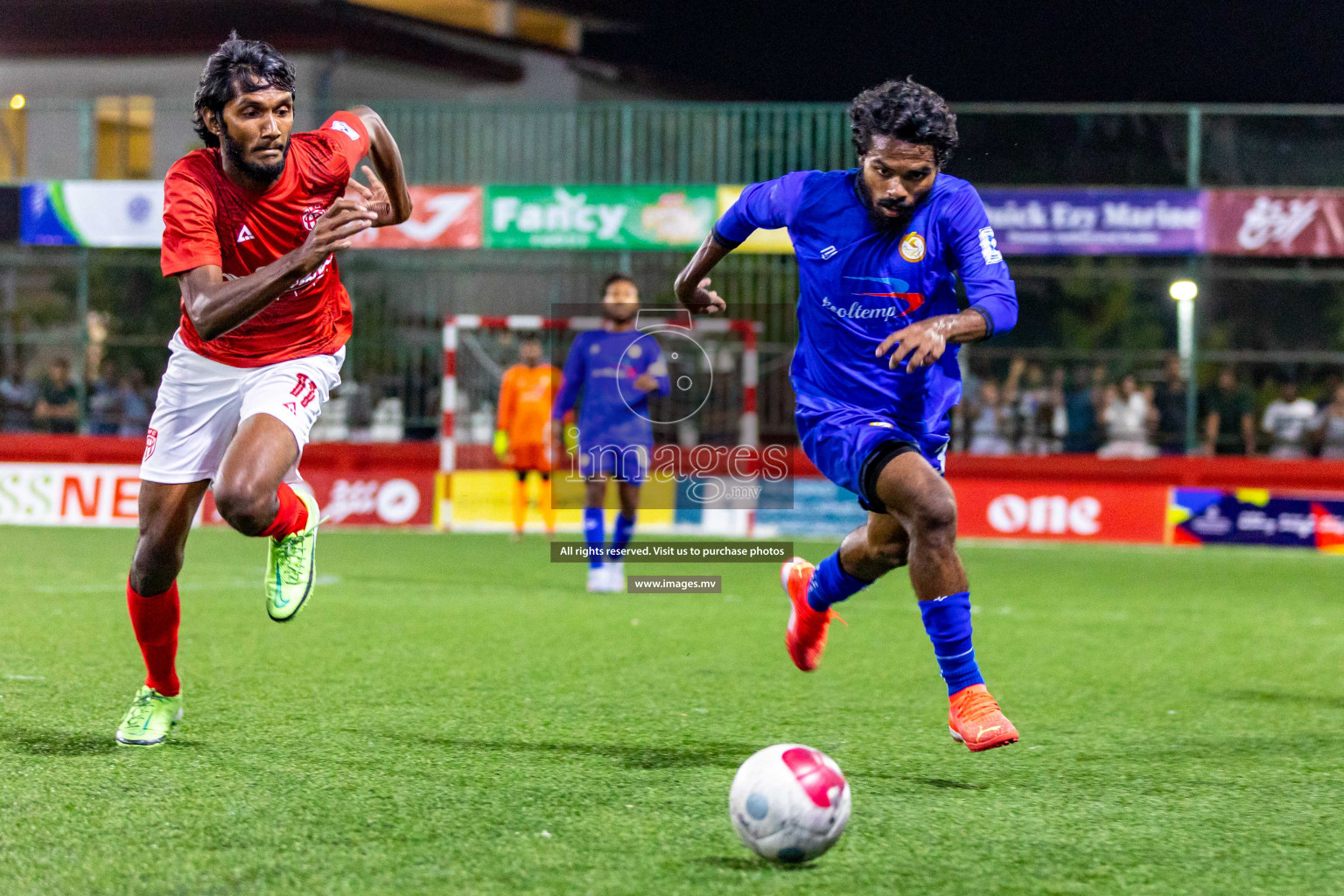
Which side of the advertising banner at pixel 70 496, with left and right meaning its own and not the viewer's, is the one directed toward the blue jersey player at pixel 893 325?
front

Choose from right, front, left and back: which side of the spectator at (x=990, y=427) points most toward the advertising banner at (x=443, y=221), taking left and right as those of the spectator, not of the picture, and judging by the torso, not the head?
right

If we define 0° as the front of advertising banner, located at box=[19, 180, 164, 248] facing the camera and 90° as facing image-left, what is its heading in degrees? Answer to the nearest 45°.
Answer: approximately 0°

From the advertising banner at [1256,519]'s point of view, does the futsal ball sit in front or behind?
in front

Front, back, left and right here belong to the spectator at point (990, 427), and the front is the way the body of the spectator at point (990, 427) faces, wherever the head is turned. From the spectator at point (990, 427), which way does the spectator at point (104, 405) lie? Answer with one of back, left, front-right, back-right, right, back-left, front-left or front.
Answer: right

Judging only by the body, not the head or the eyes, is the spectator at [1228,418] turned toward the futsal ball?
yes

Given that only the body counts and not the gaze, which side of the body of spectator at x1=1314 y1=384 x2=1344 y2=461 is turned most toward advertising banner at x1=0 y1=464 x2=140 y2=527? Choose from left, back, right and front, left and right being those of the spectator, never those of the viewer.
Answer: right

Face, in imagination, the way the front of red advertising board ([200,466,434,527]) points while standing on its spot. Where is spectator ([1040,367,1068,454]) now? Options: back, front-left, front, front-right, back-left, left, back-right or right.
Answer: left
